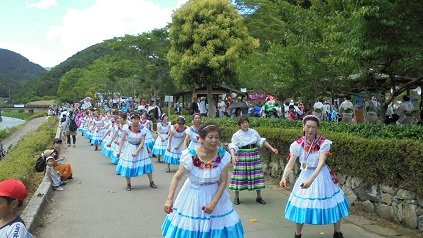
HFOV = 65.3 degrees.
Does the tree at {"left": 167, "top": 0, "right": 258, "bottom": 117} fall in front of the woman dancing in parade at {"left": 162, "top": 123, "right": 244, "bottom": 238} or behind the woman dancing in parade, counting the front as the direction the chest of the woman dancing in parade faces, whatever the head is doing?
behind

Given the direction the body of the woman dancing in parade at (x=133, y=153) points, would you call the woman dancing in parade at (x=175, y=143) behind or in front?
behind

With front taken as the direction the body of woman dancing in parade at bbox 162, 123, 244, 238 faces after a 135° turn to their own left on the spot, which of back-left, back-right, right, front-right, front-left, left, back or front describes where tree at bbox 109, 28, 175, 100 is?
front-left

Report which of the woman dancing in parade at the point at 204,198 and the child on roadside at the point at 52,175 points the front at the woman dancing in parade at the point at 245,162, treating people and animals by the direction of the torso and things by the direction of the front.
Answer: the child on roadside

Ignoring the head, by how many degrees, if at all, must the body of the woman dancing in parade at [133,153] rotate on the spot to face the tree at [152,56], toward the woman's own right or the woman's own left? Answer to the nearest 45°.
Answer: approximately 180°

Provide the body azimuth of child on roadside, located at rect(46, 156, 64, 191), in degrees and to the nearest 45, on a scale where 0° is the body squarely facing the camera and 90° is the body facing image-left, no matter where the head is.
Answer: approximately 315°

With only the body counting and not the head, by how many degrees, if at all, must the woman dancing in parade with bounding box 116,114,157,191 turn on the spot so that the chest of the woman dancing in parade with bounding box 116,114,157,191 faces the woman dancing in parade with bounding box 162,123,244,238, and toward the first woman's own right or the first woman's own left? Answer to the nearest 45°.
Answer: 0° — they already face them

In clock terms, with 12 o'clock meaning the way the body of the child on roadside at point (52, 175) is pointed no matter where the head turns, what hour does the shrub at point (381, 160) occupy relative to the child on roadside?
The shrub is roughly at 12 o'clock from the child on roadside.

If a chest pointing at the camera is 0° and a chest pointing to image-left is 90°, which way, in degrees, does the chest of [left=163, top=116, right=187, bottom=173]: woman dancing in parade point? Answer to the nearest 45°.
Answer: approximately 0°
